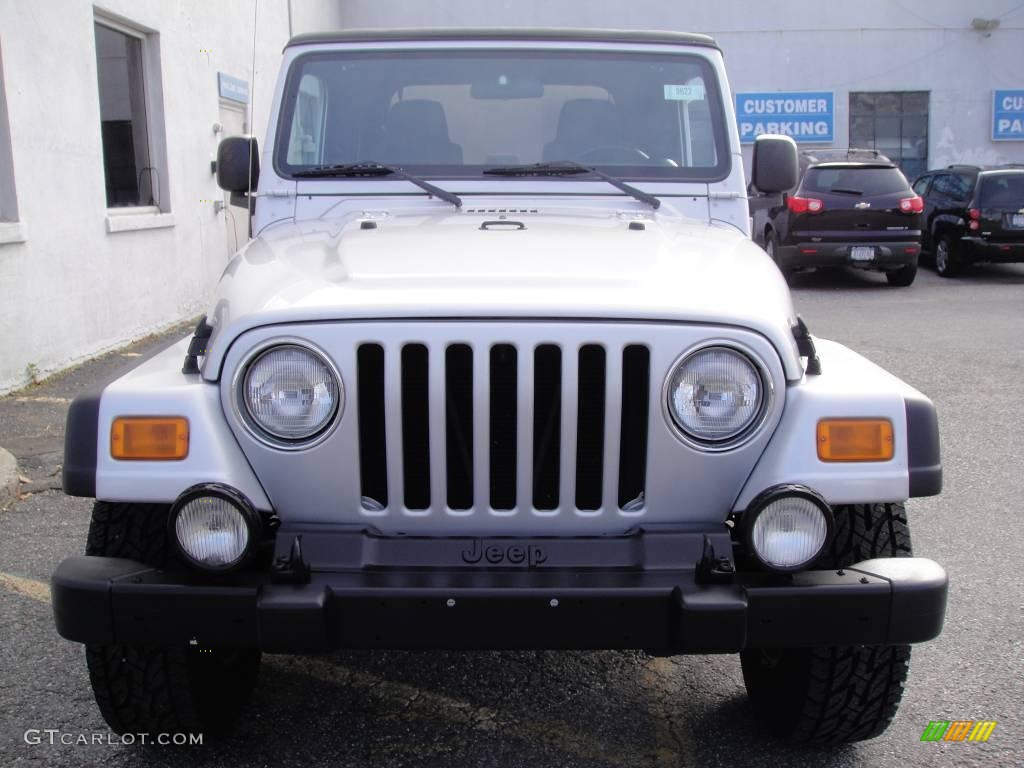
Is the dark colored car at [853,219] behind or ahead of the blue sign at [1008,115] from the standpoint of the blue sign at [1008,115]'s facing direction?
ahead

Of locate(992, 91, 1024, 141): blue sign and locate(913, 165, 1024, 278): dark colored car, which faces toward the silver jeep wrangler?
the blue sign

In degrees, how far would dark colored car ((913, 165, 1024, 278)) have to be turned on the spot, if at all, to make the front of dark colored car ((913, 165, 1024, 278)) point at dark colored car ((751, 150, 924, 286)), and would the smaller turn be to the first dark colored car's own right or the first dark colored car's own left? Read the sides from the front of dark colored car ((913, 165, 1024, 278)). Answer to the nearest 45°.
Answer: approximately 90° to the first dark colored car's own left

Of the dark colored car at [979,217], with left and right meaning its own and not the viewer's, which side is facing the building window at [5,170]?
left

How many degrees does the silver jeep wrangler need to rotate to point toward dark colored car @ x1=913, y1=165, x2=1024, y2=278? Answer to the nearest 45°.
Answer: approximately 135° to its left

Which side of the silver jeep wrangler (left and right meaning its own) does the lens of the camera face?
front

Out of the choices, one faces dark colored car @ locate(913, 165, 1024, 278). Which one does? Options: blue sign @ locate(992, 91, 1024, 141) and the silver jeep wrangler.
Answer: the blue sign

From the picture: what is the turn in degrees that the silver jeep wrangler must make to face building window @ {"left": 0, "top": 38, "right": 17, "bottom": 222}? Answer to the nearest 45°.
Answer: approximately 135° to its right

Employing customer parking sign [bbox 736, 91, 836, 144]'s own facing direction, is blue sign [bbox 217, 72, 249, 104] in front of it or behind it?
in front

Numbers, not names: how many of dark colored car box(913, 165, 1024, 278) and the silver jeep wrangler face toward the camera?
1

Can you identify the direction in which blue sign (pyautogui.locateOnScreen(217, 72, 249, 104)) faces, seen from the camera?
facing the viewer and to the right of the viewer

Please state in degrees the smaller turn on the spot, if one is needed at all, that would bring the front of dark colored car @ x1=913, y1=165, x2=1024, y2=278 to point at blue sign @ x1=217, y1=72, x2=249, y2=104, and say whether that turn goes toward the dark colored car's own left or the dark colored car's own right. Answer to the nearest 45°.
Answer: approximately 90° to the dark colored car's own left

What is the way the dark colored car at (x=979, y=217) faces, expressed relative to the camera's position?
facing away from the viewer and to the left of the viewer

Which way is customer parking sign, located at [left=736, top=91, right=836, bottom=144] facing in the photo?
toward the camera
